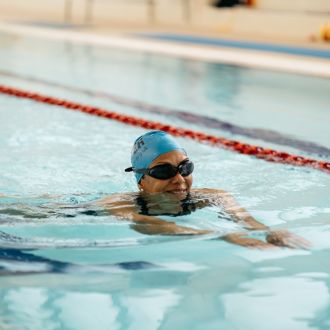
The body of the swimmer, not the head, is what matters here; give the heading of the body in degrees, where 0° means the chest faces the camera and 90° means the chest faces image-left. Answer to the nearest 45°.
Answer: approximately 315°

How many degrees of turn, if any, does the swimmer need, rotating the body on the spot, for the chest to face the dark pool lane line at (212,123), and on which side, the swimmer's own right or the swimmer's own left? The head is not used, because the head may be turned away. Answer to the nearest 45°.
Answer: approximately 135° to the swimmer's own left

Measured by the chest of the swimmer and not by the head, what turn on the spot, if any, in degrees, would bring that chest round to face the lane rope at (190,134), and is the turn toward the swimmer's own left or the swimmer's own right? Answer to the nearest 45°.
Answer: approximately 135° to the swimmer's own left
